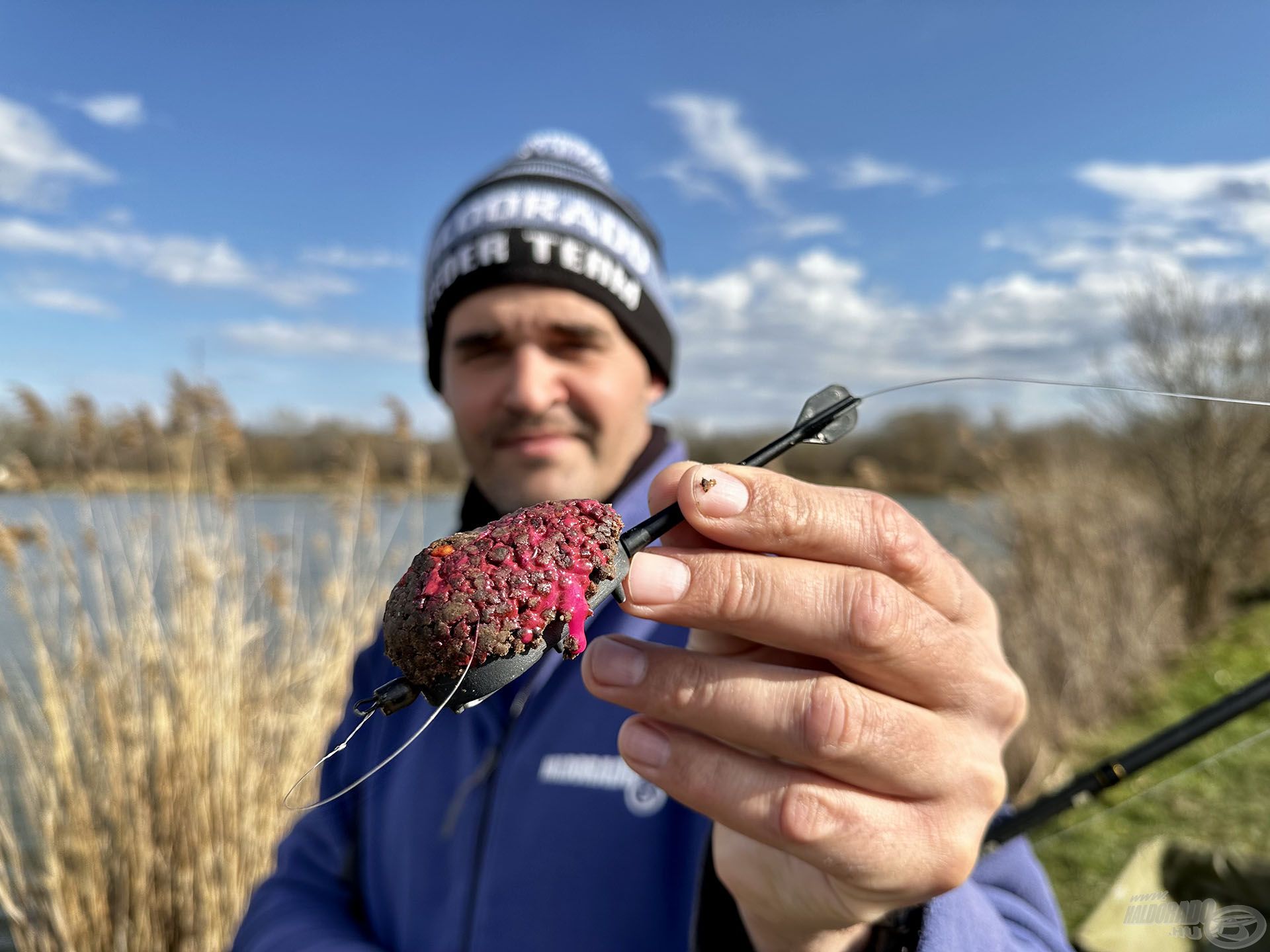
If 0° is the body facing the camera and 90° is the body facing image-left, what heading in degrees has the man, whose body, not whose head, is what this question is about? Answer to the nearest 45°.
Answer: approximately 0°
